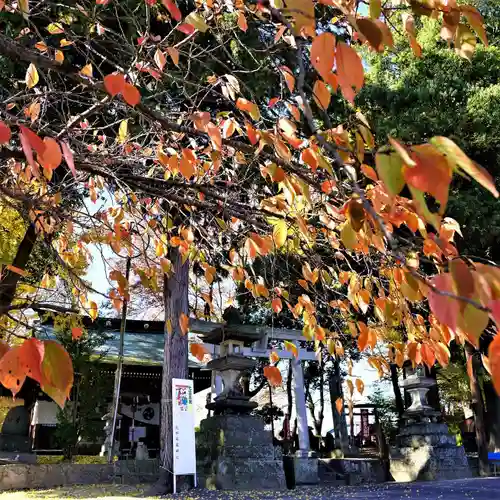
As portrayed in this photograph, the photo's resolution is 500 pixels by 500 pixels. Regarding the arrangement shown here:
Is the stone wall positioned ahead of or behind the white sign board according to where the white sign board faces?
behind

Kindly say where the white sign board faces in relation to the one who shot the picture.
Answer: facing the viewer and to the right of the viewer

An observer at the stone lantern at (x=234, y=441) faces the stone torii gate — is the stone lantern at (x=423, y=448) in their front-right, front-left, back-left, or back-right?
front-right

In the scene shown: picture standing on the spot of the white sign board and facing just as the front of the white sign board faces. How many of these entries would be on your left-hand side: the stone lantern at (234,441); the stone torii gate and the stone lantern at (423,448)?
3

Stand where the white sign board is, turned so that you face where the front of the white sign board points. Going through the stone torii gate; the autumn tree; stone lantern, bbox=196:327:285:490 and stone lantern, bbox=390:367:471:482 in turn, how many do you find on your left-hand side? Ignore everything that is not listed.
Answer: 3

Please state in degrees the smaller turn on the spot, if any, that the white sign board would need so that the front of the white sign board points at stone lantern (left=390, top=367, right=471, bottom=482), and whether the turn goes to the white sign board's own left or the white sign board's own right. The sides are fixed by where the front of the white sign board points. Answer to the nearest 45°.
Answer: approximately 90° to the white sign board's own left
